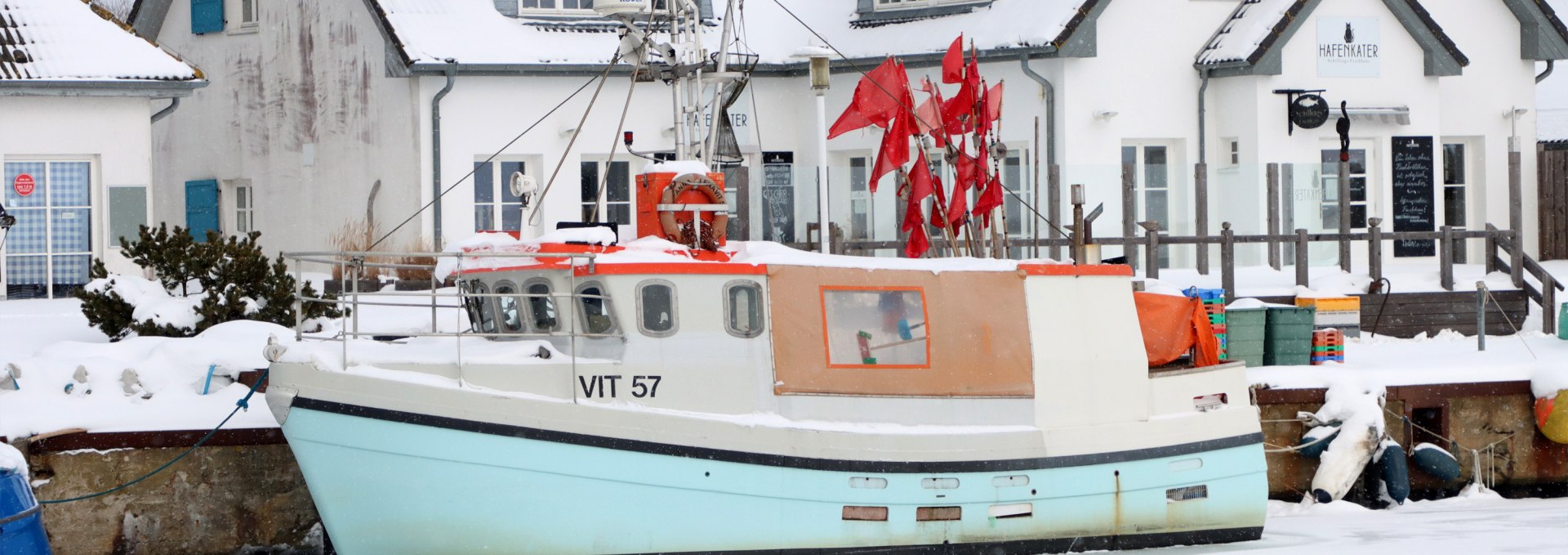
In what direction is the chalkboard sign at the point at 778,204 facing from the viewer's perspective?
toward the camera

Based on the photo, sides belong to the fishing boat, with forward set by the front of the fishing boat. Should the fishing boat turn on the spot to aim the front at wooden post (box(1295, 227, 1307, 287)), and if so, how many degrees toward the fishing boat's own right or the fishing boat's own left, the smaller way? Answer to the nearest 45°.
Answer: approximately 135° to the fishing boat's own right

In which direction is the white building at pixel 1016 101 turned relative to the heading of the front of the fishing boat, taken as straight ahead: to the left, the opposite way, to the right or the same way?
to the left

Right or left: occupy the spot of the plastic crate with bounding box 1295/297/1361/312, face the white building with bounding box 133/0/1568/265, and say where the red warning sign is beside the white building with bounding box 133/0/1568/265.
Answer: left

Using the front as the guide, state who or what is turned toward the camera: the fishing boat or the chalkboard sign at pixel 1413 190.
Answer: the chalkboard sign

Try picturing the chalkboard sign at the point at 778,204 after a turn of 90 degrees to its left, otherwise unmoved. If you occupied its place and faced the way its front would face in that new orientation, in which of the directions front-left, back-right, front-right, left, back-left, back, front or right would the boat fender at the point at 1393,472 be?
front-right

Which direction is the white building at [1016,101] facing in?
toward the camera

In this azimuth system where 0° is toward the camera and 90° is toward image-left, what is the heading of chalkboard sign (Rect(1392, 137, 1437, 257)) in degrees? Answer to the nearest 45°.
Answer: approximately 0°

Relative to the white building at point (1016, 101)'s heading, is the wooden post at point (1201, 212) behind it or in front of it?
in front

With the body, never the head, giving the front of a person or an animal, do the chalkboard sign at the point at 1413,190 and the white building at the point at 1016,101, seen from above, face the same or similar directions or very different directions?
same or similar directions

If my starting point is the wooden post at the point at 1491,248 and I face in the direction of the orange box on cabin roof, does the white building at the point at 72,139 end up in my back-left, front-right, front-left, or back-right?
front-right

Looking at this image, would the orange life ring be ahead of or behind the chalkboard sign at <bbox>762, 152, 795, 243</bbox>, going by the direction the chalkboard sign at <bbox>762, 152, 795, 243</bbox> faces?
ahead

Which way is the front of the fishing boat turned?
to the viewer's left

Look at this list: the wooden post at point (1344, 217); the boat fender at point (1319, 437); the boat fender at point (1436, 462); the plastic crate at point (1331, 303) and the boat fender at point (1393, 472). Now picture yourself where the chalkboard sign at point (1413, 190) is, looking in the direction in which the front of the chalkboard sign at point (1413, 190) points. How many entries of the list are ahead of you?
5
